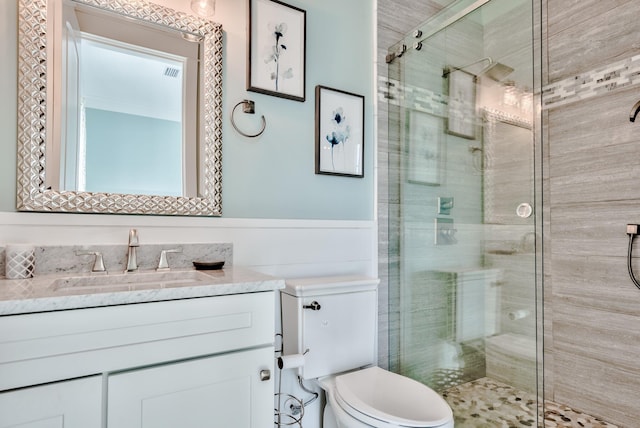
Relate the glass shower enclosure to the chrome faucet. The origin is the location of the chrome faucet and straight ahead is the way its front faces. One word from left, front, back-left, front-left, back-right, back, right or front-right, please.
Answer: left

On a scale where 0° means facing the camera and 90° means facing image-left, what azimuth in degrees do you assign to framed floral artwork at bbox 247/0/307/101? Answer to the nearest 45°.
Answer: approximately 315°

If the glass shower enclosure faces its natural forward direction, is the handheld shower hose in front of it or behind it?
behind

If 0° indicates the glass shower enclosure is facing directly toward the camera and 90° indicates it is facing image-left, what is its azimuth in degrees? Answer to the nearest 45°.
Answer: approximately 45°

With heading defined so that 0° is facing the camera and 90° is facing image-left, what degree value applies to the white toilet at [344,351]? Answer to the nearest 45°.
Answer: approximately 315°

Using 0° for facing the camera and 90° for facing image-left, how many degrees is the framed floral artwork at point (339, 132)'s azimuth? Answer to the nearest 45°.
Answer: approximately 315°

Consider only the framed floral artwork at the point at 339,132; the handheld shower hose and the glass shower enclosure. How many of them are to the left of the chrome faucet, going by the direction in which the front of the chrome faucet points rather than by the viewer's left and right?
3

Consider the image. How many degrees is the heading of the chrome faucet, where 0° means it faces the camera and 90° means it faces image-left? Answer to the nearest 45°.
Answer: approximately 0°

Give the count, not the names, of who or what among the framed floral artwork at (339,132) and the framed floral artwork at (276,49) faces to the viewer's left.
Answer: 0

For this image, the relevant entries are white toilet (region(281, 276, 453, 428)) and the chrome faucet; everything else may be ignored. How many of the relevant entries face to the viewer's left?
0

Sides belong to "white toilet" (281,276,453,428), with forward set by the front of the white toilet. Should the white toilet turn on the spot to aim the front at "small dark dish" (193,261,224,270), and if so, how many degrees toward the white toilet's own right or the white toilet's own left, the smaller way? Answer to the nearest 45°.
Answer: approximately 90° to the white toilet's own right
